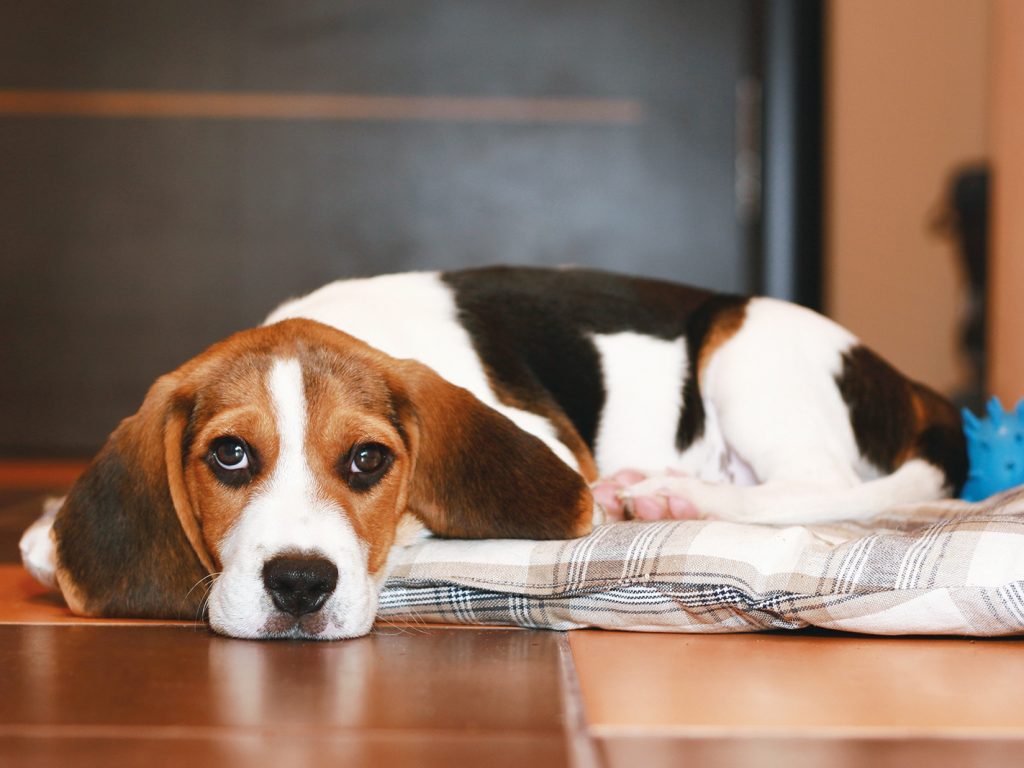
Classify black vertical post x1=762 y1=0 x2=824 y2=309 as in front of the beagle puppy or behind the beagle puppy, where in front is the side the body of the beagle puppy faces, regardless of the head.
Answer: behind

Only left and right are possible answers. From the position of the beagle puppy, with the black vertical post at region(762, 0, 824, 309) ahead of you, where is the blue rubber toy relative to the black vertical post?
right

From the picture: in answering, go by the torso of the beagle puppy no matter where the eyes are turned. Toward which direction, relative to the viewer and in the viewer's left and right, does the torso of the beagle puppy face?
facing the viewer and to the left of the viewer
